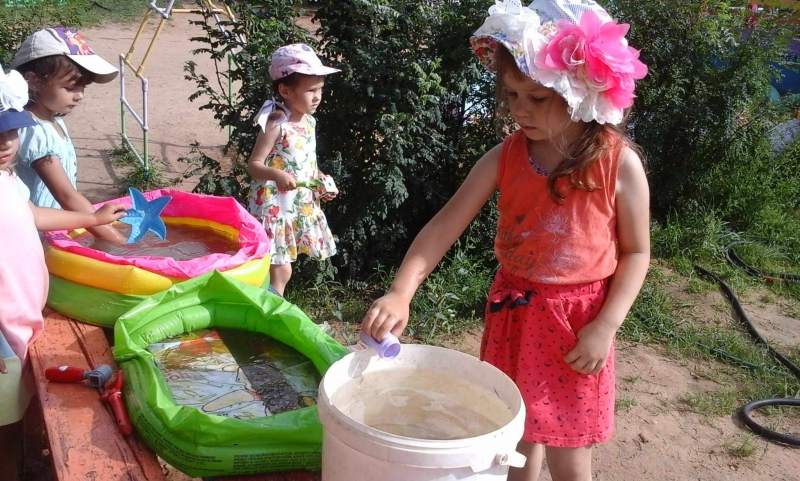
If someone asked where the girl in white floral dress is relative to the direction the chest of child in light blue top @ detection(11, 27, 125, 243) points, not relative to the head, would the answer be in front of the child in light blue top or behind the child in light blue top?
in front

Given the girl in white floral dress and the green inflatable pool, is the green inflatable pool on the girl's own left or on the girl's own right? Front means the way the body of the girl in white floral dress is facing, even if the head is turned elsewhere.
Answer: on the girl's own right

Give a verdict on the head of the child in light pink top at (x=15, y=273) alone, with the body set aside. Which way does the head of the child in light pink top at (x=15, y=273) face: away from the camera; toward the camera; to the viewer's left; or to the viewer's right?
to the viewer's right

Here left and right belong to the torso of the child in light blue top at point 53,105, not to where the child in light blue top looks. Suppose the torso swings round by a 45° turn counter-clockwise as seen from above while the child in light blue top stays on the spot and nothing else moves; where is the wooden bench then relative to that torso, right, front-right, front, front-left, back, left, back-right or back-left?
back-right

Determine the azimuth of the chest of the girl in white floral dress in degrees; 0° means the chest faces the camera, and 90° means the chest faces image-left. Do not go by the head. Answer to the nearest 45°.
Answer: approximately 315°

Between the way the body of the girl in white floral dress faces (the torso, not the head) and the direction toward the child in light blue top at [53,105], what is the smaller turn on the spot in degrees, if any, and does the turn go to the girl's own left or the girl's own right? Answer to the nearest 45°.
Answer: approximately 90° to the girl's own right

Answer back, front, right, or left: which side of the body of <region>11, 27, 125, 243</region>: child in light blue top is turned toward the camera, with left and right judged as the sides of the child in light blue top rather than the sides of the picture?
right

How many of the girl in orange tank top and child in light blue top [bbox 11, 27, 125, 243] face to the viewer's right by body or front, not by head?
1

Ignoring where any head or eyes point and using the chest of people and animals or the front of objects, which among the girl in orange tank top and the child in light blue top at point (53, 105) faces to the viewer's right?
the child in light blue top

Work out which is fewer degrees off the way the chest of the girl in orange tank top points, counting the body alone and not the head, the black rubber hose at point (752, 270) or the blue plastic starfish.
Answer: the blue plastic starfish

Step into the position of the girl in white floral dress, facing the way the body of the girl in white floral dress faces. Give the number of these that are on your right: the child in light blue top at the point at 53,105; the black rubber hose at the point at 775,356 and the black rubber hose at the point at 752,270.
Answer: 1

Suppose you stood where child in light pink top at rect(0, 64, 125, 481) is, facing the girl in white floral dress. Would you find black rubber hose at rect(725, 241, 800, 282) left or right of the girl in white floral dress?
right

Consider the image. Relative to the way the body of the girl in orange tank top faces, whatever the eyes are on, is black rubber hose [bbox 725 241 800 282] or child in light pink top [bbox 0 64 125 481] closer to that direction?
the child in light pink top
